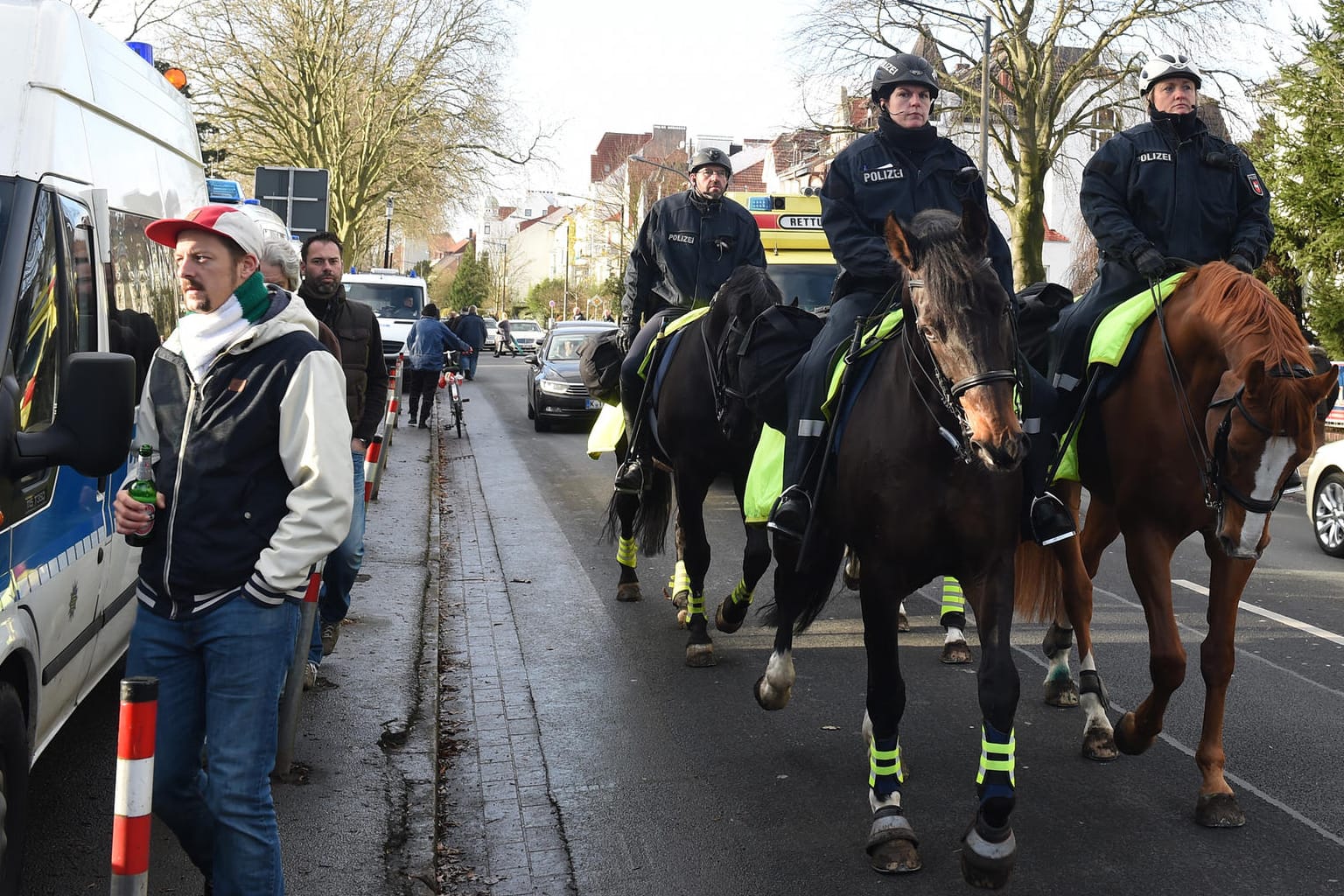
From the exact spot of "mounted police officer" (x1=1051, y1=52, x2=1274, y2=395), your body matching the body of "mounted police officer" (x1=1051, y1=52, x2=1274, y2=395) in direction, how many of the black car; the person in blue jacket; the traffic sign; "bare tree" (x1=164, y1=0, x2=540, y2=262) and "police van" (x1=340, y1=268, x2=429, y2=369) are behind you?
5

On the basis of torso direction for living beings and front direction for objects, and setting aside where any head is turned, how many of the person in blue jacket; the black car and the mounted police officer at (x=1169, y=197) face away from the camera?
1

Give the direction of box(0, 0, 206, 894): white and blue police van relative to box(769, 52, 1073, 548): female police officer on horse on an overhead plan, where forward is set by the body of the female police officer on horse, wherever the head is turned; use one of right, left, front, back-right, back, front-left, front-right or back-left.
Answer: front-right

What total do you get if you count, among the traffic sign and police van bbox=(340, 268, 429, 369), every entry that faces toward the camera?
1

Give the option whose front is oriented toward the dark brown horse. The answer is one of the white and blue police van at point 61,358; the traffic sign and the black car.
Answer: the black car

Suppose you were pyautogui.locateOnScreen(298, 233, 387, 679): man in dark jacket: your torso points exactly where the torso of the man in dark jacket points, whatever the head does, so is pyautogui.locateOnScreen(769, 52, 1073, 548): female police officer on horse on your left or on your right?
on your left

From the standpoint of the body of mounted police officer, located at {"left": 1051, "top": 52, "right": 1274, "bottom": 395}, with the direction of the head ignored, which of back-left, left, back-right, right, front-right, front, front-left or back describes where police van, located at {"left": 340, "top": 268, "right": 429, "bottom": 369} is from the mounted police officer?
back

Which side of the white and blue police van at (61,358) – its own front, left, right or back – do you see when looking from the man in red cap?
left

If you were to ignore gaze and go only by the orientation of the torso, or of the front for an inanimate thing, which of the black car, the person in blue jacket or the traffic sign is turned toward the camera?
the black car

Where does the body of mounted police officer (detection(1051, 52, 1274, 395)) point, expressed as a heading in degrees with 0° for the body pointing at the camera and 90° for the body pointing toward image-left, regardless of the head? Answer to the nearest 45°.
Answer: approximately 315°

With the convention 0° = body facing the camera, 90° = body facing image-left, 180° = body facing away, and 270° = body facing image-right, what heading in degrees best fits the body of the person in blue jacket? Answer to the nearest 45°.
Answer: approximately 180°

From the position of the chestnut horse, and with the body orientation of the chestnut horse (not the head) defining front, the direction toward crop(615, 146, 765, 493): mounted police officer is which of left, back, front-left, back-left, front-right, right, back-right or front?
back

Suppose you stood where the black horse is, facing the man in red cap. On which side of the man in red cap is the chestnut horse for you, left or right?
left

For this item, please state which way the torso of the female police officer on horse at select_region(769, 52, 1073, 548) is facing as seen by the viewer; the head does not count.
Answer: toward the camera

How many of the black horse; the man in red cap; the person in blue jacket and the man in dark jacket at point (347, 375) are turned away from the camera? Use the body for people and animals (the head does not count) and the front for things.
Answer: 1

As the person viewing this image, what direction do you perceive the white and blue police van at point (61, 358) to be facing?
facing the viewer and to the left of the viewer
